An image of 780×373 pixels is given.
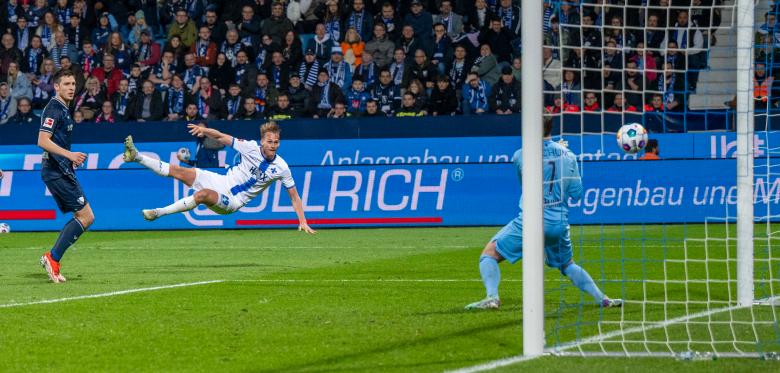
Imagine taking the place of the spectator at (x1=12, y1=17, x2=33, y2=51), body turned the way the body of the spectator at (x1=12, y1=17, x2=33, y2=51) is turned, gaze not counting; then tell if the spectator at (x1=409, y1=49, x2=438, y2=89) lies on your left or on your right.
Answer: on your left

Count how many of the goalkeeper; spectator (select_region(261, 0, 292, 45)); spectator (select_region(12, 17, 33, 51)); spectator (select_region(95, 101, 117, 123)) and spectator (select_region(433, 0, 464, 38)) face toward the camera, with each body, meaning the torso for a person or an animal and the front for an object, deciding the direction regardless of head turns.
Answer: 4

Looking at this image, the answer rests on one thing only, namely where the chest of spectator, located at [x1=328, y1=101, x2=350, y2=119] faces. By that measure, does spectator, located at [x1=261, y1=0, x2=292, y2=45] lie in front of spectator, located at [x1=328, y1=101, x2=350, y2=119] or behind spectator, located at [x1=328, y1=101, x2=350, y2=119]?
behind

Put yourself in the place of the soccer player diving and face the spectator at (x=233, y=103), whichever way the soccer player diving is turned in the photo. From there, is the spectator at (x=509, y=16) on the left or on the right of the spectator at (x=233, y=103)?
right

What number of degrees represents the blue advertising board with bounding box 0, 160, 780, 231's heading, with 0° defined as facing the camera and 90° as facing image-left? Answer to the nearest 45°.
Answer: approximately 0°

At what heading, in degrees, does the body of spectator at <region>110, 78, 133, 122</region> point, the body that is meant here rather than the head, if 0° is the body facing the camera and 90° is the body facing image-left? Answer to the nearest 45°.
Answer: approximately 0°
